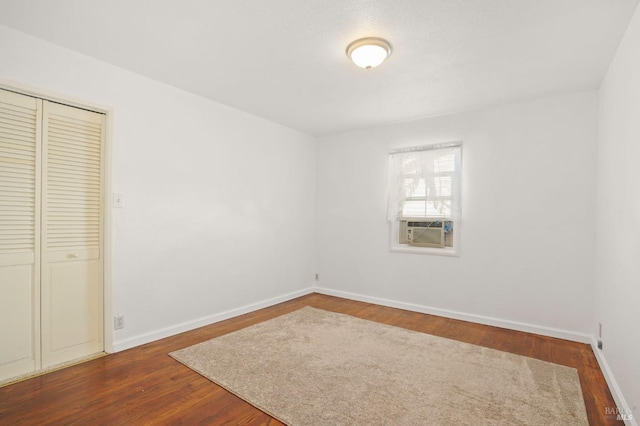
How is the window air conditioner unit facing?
toward the camera

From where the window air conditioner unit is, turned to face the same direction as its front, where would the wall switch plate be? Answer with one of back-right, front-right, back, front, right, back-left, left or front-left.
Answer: front-right

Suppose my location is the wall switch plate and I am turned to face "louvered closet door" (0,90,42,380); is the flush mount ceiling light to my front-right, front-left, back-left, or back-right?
back-left

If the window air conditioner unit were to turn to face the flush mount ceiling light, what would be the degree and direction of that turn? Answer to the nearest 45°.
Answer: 0° — it already faces it

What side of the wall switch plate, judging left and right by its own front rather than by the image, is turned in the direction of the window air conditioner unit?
left

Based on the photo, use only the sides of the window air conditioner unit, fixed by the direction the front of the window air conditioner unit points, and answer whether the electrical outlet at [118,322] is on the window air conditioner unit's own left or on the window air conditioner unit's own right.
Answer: on the window air conditioner unit's own right

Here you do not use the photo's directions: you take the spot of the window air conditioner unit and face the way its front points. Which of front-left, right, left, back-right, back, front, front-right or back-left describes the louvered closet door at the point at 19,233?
front-right

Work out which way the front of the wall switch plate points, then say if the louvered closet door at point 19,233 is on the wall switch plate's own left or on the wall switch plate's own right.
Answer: on the wall switch plate's own right

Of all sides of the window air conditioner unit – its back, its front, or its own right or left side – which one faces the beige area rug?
front

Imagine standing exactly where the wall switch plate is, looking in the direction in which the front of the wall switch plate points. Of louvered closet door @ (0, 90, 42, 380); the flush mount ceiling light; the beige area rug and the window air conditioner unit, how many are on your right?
1

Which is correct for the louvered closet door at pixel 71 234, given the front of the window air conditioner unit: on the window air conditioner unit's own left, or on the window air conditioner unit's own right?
on the window air conditioner unit's own right

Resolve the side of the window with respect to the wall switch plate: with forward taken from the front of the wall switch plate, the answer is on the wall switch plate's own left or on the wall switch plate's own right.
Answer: on the wall switch plate's own left

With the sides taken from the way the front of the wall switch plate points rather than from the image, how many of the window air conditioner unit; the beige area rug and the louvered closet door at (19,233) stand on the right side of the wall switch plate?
1

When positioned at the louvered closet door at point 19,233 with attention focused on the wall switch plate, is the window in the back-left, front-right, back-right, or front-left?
front-right

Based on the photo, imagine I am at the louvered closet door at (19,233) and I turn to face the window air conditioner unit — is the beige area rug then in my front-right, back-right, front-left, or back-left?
front-right
